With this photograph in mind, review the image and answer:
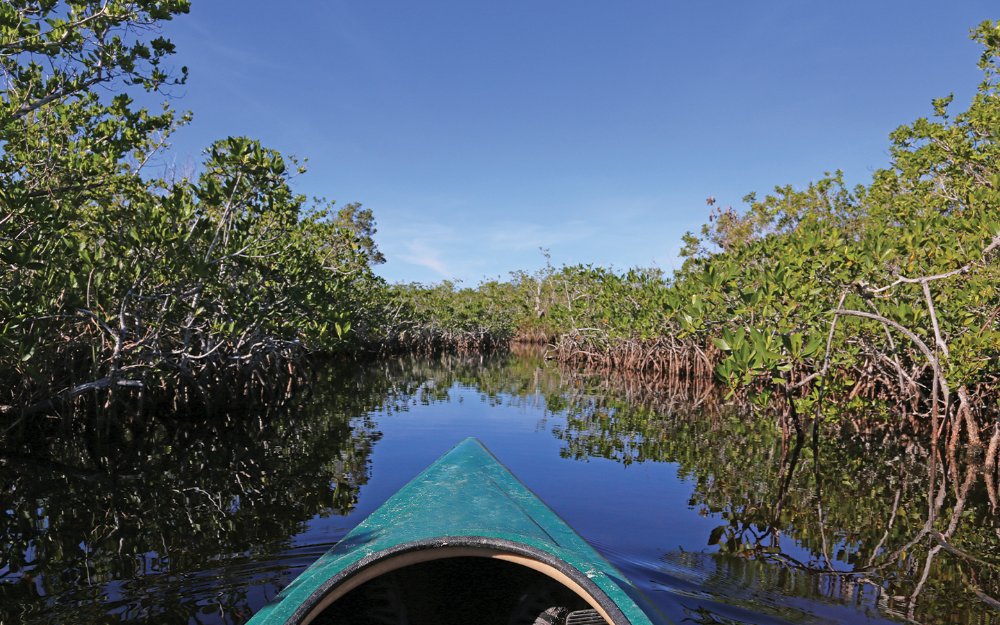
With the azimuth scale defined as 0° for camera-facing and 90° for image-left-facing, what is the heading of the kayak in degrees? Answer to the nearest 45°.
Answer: approximately 180°
